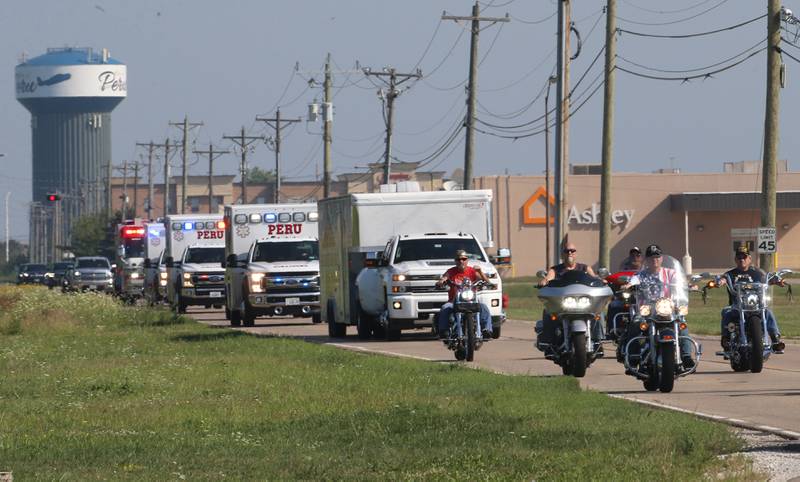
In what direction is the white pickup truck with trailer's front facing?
toward the camera

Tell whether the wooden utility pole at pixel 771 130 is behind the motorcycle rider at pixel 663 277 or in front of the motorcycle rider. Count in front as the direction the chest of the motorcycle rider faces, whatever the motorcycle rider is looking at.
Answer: behind

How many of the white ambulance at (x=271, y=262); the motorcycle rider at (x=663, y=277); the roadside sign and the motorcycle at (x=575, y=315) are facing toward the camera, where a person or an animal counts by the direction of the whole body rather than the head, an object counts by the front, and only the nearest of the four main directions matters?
4

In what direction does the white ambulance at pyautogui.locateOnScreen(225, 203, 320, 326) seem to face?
toward the camera

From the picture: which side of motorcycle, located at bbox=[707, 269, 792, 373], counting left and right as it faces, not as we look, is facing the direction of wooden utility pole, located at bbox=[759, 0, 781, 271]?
back

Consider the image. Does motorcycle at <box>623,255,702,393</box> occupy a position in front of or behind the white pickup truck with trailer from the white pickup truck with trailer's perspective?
in front

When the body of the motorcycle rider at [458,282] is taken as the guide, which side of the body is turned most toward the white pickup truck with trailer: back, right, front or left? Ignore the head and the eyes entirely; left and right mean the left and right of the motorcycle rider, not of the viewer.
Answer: back

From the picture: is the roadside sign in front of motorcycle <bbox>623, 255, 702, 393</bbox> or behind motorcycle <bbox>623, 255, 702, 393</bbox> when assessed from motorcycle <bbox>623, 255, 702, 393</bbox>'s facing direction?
behind

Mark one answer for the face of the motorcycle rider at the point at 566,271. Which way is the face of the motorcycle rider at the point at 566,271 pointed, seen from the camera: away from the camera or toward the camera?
toward the camera

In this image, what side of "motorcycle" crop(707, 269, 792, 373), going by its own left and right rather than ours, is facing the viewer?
front

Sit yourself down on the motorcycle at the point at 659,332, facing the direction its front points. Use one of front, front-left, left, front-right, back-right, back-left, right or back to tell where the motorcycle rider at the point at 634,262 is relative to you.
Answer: back

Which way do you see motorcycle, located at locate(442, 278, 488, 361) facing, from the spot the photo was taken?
facing the viewer

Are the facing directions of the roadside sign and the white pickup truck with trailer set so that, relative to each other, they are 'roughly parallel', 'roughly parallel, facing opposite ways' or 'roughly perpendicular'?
roughly parallel

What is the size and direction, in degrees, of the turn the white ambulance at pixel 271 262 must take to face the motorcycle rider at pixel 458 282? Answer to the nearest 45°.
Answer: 0° — it already faces them

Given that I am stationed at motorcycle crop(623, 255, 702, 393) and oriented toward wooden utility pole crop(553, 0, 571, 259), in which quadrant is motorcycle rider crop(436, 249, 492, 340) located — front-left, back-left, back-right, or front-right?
front-left
